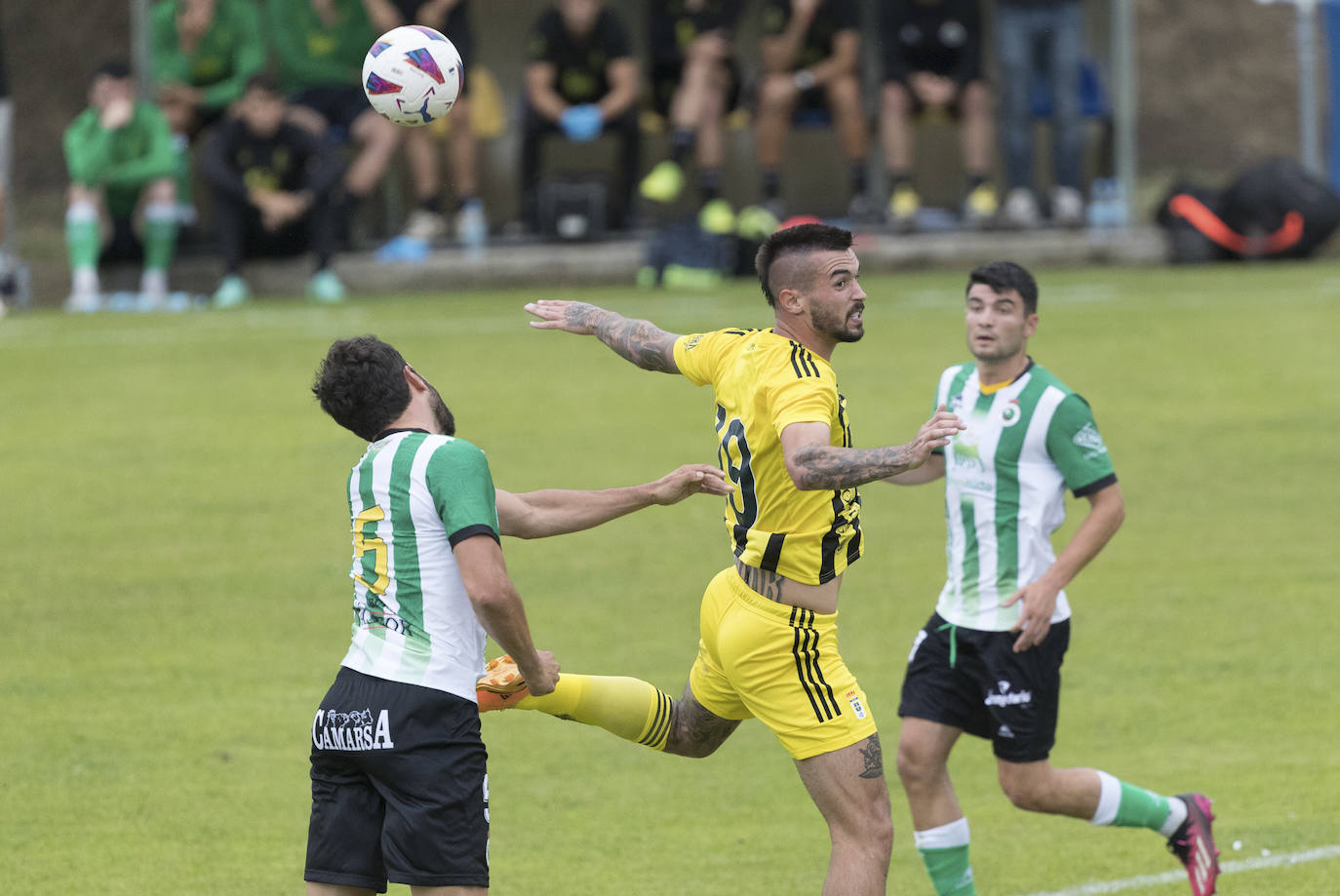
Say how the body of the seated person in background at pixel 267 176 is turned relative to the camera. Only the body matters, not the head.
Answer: toward the camera

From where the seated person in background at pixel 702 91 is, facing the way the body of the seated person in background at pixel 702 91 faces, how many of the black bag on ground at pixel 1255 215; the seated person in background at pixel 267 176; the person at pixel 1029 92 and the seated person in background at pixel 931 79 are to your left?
3

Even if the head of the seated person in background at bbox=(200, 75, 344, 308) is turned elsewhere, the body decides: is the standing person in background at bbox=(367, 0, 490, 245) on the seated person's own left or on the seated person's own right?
on the seated person's own left

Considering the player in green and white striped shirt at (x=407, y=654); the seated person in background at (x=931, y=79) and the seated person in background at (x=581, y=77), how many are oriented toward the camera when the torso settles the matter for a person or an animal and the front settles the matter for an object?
2

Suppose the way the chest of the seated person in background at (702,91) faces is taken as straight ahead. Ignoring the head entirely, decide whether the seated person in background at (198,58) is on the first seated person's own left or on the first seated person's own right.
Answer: on the first seated person's own right

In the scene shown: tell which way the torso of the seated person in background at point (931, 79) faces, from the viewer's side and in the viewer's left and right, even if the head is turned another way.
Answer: facing the viewer

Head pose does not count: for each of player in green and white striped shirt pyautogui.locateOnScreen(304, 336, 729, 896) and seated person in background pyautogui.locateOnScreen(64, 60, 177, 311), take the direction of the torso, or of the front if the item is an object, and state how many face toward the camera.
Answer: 1

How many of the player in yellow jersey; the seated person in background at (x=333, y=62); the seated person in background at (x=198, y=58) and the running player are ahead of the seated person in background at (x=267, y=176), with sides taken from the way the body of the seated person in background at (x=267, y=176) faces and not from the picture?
2

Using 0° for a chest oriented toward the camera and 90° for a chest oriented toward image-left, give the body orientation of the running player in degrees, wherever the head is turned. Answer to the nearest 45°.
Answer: approximately 45°

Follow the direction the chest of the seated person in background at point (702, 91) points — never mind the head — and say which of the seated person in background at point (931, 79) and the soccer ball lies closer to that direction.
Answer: the soccer ball

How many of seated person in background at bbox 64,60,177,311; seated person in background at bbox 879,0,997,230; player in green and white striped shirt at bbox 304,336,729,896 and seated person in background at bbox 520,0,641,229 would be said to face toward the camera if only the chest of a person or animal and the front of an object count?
3

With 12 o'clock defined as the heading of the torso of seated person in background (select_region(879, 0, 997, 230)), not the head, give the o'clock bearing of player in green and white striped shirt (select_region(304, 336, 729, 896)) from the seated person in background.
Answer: The player in green and white striped shirt is roughly at 12 o'clock from the seated person in background.

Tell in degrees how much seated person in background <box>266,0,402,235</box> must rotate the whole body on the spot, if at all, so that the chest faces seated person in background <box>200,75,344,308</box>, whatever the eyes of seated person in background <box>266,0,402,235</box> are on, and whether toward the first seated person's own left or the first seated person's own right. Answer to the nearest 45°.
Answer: approximately 45° to the first seated person's own right

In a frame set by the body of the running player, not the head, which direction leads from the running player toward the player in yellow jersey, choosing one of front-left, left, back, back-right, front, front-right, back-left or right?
front

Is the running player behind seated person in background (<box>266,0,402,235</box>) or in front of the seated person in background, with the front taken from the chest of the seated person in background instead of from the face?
in front

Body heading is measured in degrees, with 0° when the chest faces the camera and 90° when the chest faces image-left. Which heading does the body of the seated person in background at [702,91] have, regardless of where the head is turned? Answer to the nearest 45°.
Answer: approximately 0°

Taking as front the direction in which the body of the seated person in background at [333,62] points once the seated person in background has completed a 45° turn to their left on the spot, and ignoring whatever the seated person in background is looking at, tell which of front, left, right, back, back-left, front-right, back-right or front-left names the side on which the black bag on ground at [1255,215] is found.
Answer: front-left
